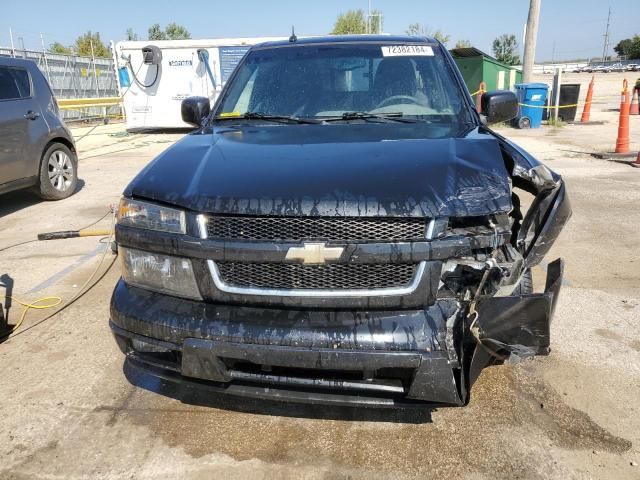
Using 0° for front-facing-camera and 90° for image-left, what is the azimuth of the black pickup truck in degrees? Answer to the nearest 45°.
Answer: approximately 0°

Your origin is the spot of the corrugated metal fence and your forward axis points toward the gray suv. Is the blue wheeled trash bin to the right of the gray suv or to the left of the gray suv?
left

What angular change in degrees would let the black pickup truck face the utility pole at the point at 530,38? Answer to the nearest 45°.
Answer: approximately 180°

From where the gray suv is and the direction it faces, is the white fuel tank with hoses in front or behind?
behind
